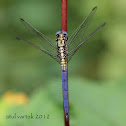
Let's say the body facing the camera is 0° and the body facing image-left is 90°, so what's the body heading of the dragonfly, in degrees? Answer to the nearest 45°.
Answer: approximately 180°
